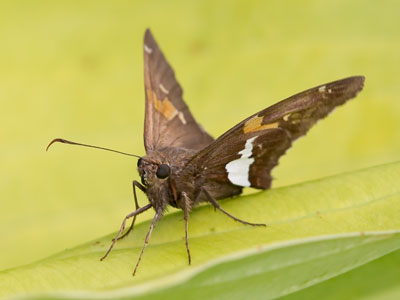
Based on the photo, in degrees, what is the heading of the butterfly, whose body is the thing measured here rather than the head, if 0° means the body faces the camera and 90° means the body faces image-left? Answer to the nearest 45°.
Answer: approximately 45°
